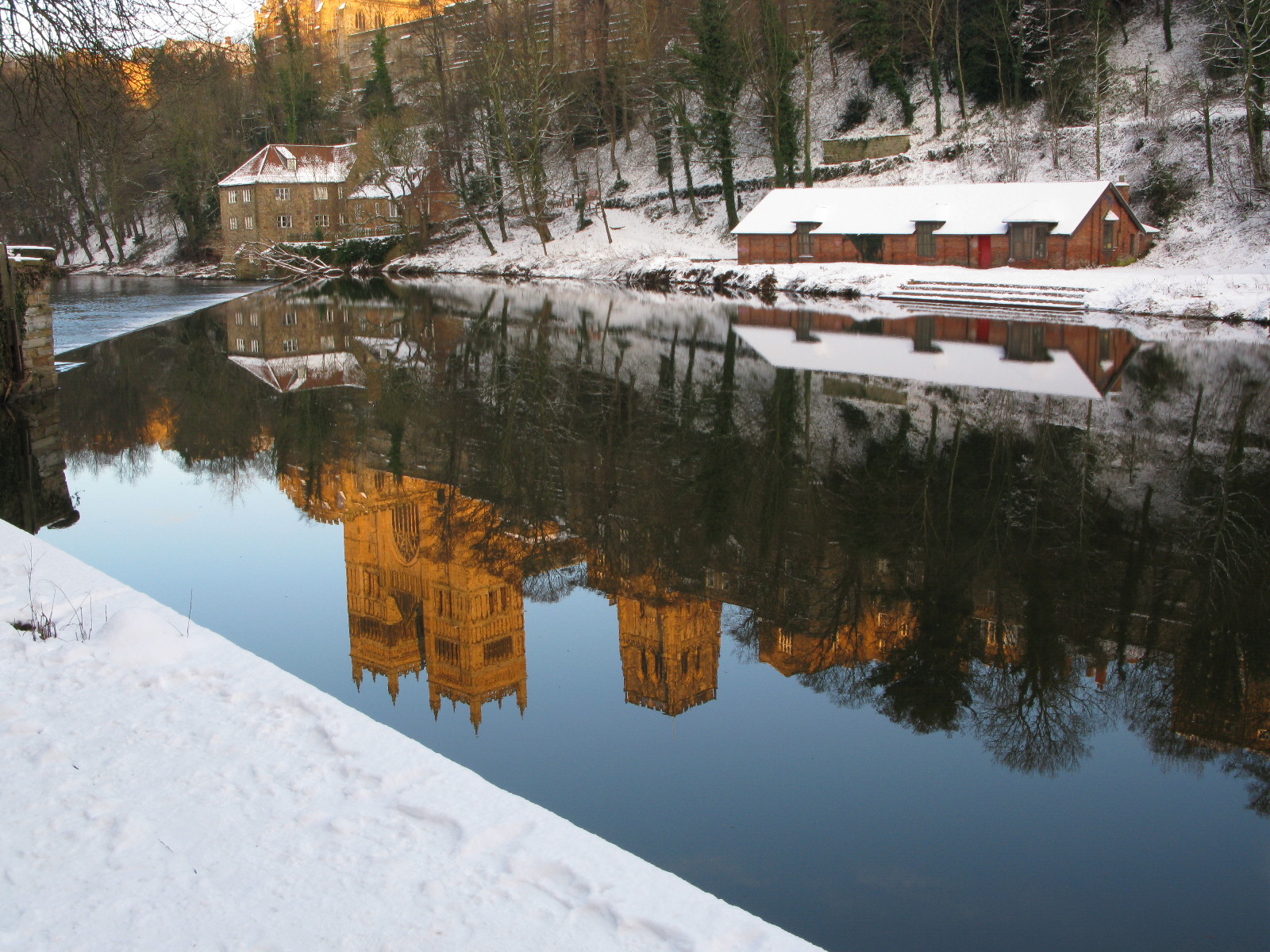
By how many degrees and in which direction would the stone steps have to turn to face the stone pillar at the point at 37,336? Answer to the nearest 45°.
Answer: approximately 45° to its right

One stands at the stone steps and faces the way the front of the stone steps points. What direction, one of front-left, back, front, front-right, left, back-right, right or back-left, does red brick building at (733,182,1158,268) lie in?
back

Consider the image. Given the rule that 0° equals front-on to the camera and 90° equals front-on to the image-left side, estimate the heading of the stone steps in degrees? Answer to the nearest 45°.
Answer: approximately 0°

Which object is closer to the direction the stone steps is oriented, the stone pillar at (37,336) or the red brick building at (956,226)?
the stone pillar
